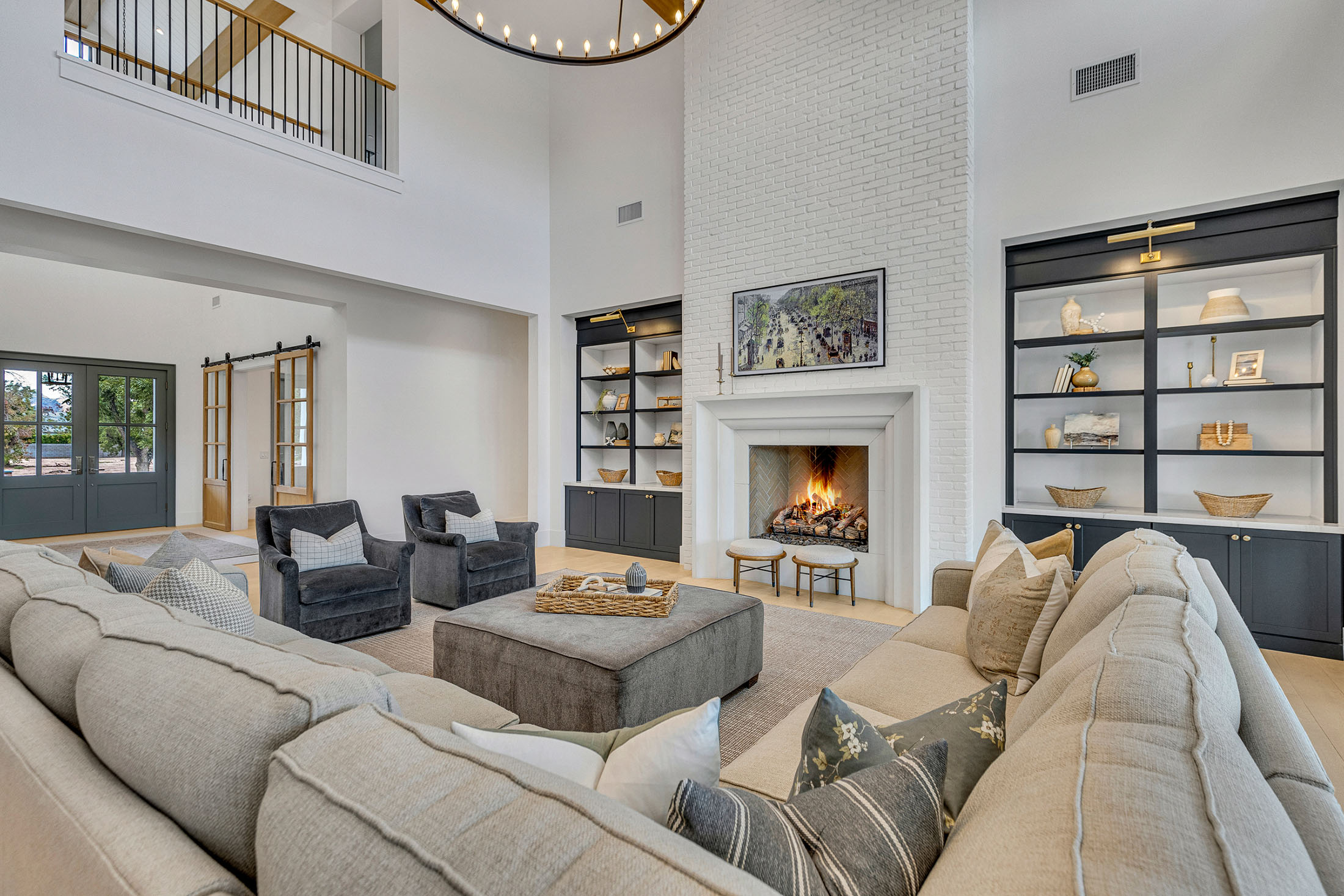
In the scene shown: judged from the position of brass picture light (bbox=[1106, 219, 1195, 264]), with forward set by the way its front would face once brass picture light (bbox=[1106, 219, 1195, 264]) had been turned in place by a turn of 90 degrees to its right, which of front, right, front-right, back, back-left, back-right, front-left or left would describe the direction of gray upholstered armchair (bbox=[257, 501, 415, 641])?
front-left

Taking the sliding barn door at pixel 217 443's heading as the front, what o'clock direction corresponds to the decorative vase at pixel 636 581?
The decorative vase is roughly at 10 o'clock from the sliding barn door.

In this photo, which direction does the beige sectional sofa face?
away from the camera

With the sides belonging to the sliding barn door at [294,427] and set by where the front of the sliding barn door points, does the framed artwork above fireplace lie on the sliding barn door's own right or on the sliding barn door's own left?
on the sliding barn door's own left

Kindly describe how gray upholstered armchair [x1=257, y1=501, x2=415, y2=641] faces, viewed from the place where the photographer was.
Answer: facing the viewer and to the right of the viewer

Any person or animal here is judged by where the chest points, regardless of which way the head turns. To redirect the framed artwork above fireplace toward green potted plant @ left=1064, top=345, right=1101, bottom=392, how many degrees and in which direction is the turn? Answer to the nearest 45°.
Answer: approximately 135° to its left

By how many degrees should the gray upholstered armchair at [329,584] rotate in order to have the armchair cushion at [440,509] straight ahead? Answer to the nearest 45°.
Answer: approximately 90° to its left

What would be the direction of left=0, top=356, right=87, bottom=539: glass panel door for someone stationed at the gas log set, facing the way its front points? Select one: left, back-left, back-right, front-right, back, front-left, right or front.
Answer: front-right
